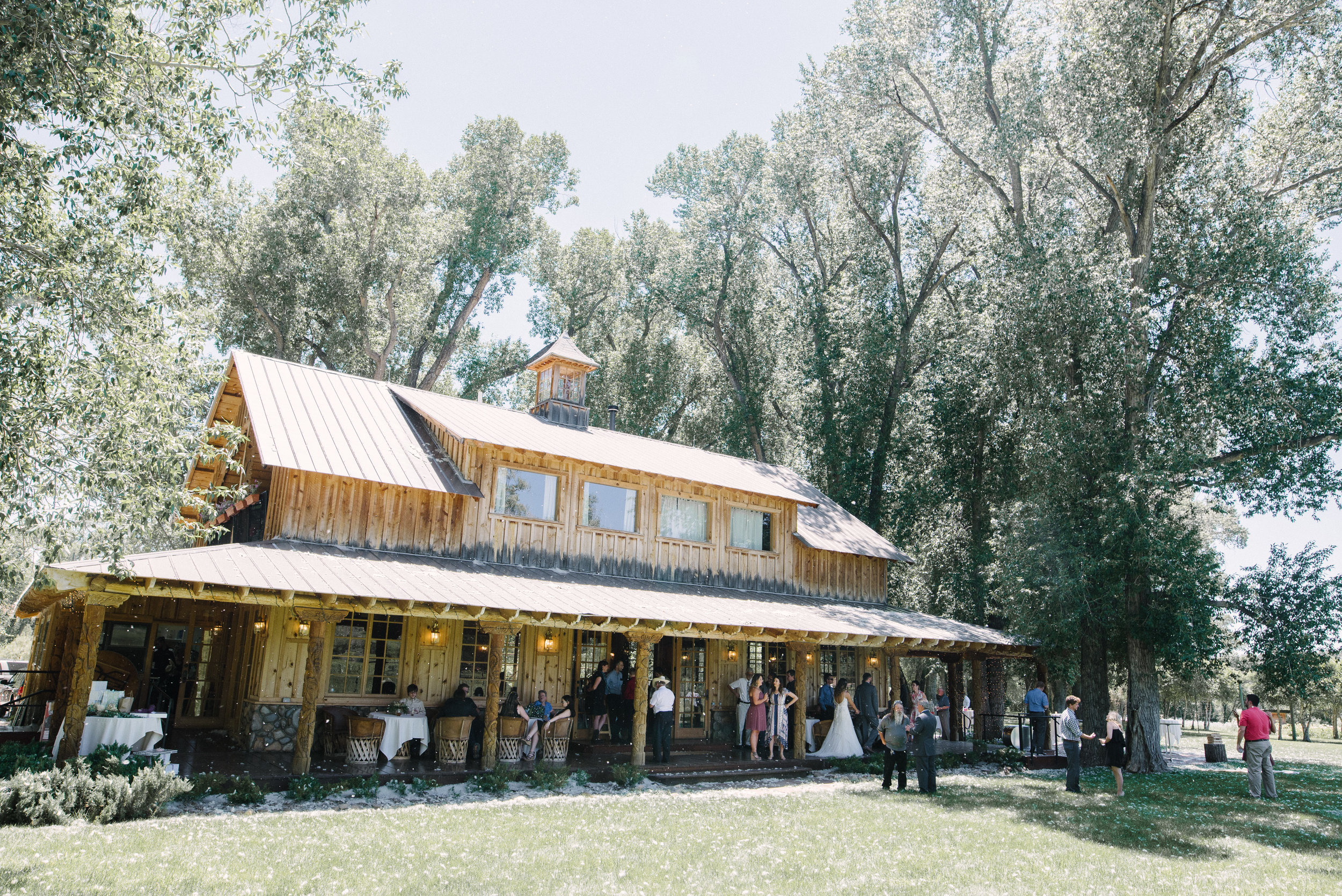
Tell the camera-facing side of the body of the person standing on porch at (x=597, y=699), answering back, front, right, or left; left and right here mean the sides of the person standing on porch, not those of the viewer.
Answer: right

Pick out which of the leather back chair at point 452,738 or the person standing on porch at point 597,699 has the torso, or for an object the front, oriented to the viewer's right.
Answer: the person standing on porch

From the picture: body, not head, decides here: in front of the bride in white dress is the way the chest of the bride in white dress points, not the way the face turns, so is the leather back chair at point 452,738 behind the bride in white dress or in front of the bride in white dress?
behind

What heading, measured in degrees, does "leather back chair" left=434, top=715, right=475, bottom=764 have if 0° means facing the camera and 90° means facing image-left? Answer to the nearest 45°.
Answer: approximately 135°

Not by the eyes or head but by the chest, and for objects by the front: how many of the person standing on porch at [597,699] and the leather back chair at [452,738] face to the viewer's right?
1
